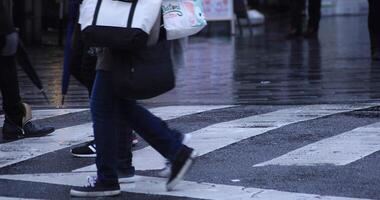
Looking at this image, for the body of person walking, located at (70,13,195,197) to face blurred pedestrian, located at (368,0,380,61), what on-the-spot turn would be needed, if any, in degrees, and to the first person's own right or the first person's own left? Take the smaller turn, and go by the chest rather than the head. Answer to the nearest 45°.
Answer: approximately 135° to the first person's own right

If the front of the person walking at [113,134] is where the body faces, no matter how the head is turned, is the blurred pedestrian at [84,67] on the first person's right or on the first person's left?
on the first person's right

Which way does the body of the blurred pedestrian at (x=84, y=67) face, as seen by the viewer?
to the viewer's left

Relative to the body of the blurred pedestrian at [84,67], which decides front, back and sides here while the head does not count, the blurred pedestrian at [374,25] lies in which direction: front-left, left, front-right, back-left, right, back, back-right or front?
back-right

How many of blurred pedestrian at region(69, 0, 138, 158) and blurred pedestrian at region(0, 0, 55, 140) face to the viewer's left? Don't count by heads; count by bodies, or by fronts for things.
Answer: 1

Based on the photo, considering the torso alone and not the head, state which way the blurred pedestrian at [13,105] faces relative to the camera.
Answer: to the viewer's right

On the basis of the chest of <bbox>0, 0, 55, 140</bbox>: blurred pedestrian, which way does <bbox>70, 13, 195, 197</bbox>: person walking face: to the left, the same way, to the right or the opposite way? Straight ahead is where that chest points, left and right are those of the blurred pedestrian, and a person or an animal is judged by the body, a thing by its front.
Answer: the opposite way

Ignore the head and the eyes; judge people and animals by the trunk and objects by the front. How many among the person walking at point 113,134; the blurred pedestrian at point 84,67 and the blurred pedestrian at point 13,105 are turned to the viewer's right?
1
